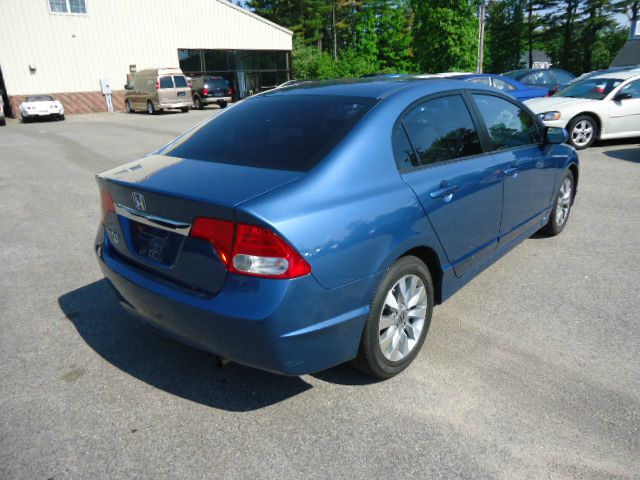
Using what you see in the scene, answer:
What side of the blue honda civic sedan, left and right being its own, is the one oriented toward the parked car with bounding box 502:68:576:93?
front

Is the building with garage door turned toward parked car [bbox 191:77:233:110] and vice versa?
yes

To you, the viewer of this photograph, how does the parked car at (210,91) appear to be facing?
facing away from the viewer and to the left of the viewer

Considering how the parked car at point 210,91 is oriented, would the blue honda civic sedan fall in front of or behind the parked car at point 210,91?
behind

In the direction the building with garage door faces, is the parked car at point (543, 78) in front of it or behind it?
in front

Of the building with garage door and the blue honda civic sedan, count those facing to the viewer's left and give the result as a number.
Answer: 0

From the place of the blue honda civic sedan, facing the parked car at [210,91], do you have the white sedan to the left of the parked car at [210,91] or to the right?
right

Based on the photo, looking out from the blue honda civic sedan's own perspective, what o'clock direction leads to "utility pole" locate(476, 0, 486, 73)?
The utility pole is roughly at 11 o'clock from the blue honda civic sedan.

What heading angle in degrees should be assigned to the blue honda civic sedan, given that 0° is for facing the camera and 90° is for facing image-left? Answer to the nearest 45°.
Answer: approximately 225°

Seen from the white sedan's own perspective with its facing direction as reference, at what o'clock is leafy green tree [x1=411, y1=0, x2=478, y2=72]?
The leafy green tree is roughly at 4 o'clock from the white sedan.

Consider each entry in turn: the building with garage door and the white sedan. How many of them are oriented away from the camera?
0

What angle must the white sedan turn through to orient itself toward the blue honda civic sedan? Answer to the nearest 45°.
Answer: approximately 45° to its left

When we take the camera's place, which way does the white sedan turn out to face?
facing the viewer and to the left of the viewer

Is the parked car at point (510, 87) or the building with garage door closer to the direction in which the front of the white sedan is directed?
the building with garage door
